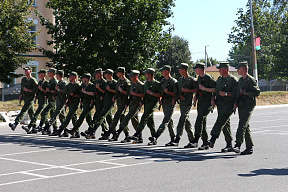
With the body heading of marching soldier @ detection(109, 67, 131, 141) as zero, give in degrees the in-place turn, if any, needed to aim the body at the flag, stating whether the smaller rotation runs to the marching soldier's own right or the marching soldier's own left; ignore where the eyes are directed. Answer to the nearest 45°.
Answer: approximately 180°

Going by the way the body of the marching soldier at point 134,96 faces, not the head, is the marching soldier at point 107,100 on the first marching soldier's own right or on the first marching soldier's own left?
on the first marching soldier's own right

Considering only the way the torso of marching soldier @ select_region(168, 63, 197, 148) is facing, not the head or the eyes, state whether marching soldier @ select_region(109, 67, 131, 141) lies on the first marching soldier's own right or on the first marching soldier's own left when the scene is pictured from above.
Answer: on the first marching soldier's own right

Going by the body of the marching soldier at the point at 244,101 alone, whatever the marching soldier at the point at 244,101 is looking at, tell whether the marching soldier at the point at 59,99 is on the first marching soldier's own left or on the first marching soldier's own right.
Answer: on the first marching soldier's own right

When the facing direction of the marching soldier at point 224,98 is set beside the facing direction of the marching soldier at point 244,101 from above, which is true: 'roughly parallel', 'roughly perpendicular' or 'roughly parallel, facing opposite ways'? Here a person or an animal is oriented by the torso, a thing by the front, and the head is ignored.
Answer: roughly parallel

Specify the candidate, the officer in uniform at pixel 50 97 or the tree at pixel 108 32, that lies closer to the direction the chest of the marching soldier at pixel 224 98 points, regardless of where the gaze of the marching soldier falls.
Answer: the officer in uniform

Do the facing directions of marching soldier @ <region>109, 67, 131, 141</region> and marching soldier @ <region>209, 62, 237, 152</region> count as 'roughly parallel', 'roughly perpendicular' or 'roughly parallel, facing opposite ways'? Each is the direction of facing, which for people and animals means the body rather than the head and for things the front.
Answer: roughly parallel

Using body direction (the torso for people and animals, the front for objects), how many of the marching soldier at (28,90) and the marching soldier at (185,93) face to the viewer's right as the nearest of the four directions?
0

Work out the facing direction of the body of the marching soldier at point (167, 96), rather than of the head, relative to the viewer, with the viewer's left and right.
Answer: facing the viewer and to the left of the viewer
